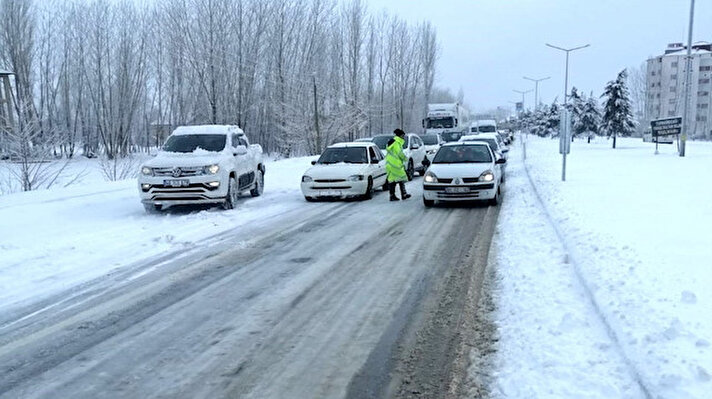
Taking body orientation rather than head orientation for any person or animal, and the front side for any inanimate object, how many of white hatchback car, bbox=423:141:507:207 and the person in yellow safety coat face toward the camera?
1

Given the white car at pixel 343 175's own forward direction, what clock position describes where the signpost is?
The signpost is roughly at 6 o'clock from the white car.

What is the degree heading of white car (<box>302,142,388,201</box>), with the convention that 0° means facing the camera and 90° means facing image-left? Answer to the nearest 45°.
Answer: approximately 45°

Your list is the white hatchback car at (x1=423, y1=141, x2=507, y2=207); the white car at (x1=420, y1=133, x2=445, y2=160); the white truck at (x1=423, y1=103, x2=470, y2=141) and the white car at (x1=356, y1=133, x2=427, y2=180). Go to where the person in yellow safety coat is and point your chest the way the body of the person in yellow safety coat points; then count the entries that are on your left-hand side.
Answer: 3

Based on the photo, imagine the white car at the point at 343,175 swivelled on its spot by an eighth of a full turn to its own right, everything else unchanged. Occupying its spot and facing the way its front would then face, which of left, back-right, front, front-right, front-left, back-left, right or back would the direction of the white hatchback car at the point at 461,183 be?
back-left

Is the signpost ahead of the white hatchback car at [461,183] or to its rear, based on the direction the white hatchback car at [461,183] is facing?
to the rear

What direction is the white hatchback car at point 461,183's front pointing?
toward the camera
